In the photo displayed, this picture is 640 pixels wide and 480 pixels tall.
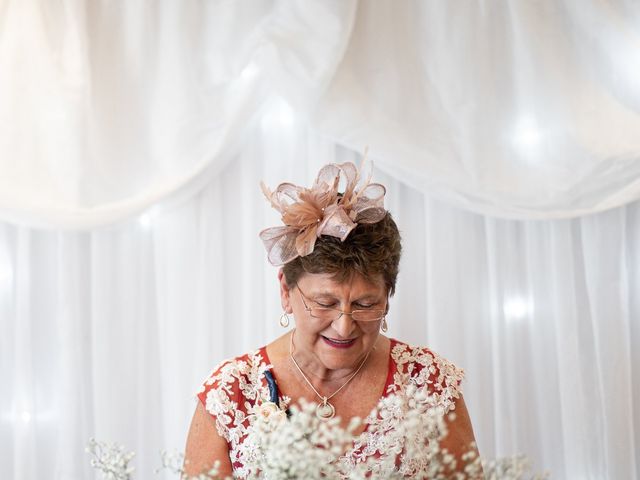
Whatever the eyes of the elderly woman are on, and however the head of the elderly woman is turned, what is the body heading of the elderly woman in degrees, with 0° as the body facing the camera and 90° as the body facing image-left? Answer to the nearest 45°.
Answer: approximately 0°
